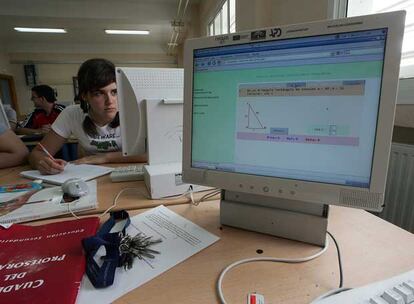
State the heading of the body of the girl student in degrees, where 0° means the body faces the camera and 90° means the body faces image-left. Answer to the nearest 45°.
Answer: approximately 315°

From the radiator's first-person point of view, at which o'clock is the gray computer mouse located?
The gray computer mouse is roughly at 12 o'clock from the radiator.

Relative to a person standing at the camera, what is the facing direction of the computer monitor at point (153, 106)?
facing away from the viewer and to the left of the viewer

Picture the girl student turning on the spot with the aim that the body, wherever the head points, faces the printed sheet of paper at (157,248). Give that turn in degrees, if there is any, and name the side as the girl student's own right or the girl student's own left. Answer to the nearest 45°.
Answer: approximately 45° to the girl student's own right

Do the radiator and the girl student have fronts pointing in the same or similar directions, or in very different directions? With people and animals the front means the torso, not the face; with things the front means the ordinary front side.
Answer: very different directions

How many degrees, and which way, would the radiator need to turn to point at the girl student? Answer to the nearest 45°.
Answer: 0° — it already faces them

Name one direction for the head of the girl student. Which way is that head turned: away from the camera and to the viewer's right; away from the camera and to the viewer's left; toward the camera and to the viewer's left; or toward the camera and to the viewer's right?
toward the camera and to the viewer's right
